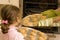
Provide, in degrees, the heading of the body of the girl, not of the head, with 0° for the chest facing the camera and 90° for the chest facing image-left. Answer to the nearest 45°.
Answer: approximately 225°

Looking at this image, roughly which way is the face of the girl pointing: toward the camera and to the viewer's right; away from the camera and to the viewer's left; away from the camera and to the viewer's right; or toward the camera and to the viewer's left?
away from the camera and to the viewer's right
